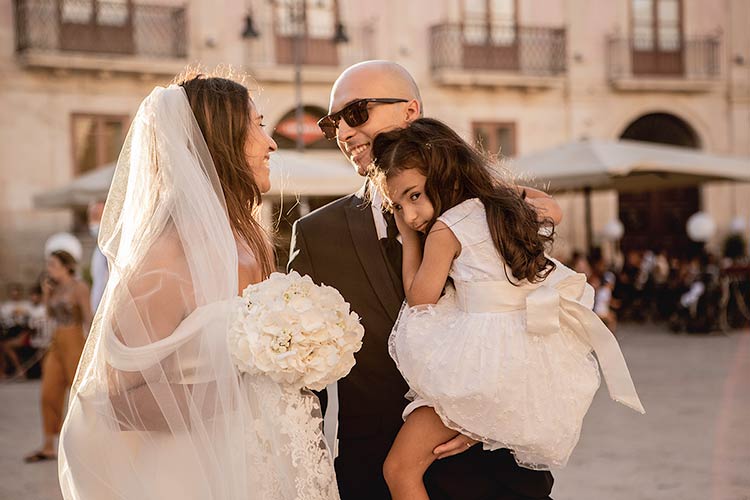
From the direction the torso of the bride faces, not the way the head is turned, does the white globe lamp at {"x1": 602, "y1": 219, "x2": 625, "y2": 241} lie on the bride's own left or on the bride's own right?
on the bride's own left

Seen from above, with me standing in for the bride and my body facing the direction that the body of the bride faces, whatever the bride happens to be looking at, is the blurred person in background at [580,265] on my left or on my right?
on my left

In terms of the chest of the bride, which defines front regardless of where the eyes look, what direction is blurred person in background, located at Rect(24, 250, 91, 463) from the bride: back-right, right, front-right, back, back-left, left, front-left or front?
left

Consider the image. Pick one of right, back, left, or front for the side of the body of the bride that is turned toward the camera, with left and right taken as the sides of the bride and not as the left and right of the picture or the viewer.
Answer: right

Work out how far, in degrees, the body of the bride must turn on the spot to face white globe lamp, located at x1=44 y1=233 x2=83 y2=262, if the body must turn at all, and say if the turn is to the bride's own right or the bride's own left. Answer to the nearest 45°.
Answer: approximately 90° to the bride's own left

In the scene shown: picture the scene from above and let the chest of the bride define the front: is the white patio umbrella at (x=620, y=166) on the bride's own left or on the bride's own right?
on the bride's own left

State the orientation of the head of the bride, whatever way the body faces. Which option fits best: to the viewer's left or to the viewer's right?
to the viewer's right

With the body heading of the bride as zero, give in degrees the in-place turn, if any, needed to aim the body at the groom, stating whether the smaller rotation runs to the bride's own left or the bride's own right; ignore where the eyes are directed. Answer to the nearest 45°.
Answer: approximately 45° to the bride's own left

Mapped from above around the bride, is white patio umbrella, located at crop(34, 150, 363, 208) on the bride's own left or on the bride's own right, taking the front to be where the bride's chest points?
on the bride's own left

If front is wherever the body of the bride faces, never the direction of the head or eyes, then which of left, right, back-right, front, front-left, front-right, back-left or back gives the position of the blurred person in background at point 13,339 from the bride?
left
